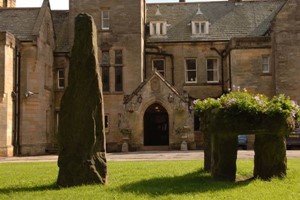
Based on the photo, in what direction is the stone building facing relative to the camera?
toward the camera

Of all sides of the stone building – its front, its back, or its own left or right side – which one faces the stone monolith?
front
